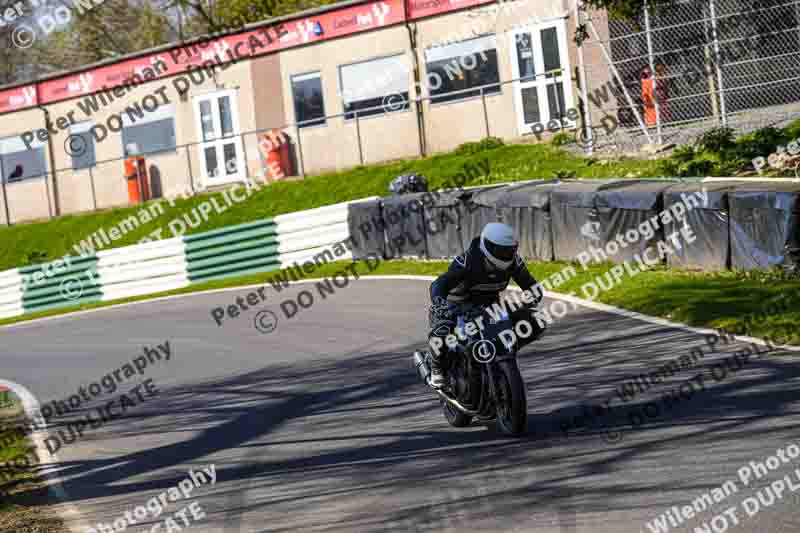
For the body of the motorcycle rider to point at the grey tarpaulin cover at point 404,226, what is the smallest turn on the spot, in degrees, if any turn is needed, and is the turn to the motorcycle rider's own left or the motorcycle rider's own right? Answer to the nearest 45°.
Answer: approximately 135° to the motorcycle rider's own left

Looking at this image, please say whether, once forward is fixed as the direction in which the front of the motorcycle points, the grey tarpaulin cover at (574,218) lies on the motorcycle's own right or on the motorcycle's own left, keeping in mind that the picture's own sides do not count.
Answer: on the motorcycle's own left

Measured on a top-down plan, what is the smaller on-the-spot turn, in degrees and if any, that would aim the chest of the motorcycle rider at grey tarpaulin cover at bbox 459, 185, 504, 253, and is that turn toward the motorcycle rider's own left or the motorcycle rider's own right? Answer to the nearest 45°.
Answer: approximately 135° to the motorcycle rider's own left

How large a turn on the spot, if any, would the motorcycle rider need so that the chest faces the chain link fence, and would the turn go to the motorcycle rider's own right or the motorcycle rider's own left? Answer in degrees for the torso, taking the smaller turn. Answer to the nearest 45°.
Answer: approximately 135° to the motorcycle rider's own left

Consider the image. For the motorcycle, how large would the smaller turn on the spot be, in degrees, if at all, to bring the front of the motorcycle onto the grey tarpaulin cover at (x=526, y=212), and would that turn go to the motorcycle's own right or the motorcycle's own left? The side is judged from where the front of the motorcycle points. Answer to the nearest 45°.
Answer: approximately 135° to the motorcycle's own left

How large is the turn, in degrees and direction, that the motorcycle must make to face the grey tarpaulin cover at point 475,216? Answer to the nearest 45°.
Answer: approximately 135° to its left

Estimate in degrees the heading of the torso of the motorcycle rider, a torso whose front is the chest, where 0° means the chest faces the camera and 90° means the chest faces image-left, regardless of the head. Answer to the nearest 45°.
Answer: approximately 315°

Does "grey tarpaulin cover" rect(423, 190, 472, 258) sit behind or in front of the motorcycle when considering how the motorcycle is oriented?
behind
